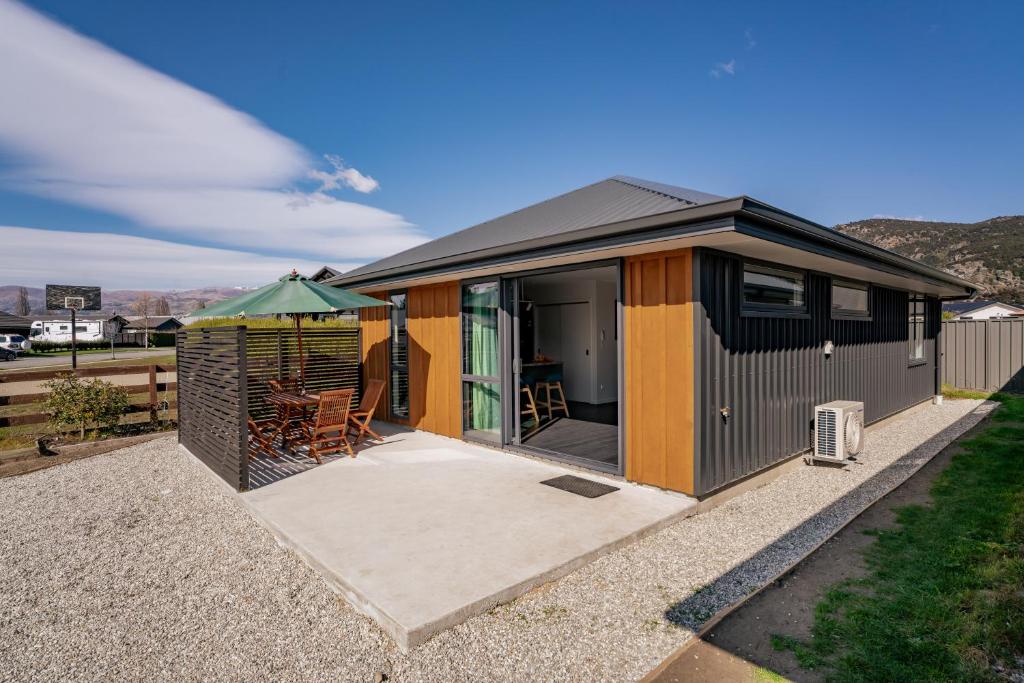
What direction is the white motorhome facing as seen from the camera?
to the viewer's left

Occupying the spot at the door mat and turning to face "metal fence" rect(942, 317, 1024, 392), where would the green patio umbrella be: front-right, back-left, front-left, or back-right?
back-left

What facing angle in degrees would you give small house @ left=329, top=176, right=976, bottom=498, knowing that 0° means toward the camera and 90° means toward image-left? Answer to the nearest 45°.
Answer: approximately 45°

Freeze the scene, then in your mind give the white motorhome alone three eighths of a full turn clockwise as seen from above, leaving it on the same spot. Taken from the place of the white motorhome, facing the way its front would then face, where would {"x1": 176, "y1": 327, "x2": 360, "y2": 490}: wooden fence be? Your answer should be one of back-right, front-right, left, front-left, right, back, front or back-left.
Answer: back-right
